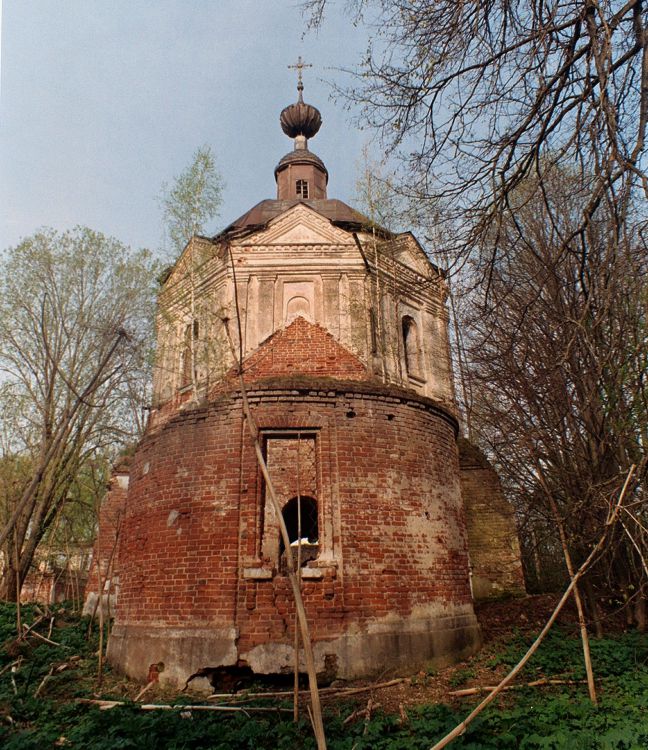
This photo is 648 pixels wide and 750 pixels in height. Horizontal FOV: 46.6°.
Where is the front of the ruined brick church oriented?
away from the camera

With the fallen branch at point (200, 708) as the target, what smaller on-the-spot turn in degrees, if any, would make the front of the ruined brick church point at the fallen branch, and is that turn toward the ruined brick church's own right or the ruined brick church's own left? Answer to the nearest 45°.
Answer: approximately 135° to the ruined brick church's own left

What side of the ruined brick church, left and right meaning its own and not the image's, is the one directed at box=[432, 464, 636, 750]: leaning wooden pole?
back
